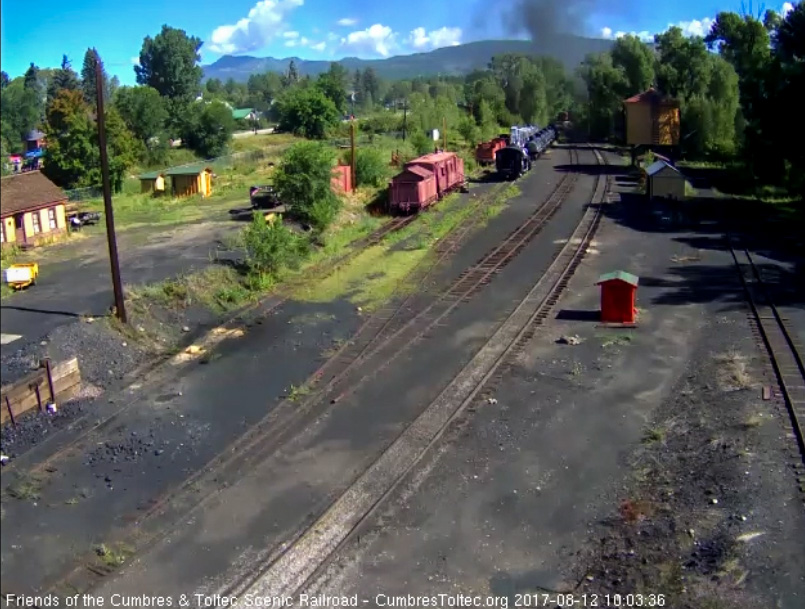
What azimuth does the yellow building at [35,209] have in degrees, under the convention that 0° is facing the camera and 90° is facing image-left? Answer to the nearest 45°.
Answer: approximately 315°

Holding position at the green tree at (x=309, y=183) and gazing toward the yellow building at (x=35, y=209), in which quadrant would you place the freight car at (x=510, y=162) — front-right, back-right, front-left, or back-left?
back-right

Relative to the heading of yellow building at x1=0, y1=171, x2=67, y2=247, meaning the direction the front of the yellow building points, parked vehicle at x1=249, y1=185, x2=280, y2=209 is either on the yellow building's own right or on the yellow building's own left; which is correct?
on the yellow building's own left

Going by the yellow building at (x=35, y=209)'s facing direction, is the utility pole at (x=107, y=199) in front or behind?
in front

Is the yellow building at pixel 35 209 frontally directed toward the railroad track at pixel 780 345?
yes

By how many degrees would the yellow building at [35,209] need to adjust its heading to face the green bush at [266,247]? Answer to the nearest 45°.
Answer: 0° — it already faces it

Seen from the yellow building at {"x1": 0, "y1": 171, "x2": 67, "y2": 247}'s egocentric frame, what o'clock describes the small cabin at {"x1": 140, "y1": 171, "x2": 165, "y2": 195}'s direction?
The small cabin is roughly at 8 o'clock from the yellow building.

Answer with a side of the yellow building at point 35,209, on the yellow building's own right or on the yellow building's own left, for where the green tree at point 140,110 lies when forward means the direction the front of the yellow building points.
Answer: on the yellow building's own left

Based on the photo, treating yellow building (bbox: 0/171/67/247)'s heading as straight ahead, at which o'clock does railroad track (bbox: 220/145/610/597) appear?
The railroad track is roughly at 1 o'clock from the yellow building.

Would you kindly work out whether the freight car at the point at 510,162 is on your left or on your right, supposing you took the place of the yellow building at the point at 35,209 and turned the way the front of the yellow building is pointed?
on your left
